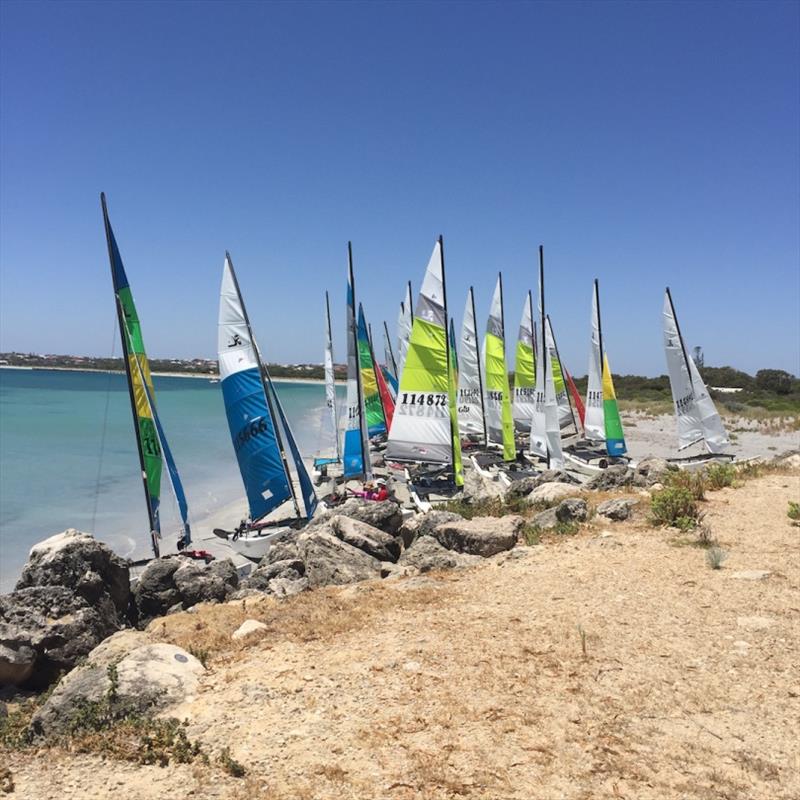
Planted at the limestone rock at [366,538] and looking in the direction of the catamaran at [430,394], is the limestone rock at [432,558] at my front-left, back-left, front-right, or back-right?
back-right

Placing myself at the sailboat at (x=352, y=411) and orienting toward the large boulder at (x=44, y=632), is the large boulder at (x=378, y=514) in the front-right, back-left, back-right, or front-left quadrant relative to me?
front-left

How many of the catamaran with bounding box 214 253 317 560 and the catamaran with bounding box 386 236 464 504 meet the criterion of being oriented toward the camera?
0

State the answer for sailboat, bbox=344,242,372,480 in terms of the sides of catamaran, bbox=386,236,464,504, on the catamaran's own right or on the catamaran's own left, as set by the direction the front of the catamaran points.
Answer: on the catamaran's own left

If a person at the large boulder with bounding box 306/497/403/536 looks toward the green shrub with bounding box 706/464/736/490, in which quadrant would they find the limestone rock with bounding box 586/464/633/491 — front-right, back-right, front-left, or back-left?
front-left

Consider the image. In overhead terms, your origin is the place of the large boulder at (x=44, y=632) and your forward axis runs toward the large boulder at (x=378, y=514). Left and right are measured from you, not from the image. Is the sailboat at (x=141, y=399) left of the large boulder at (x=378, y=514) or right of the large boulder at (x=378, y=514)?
left
